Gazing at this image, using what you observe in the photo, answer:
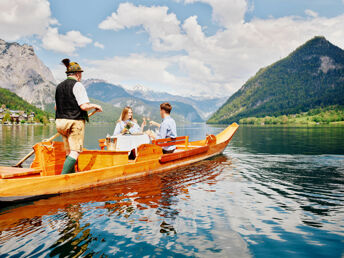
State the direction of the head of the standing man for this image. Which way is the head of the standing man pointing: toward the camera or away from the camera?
away from the camera

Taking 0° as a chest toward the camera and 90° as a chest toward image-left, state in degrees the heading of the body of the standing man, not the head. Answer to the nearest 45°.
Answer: approximately 225°

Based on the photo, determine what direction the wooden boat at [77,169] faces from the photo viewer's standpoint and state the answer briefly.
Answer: facing away from the viewer and to the right of the viewer
